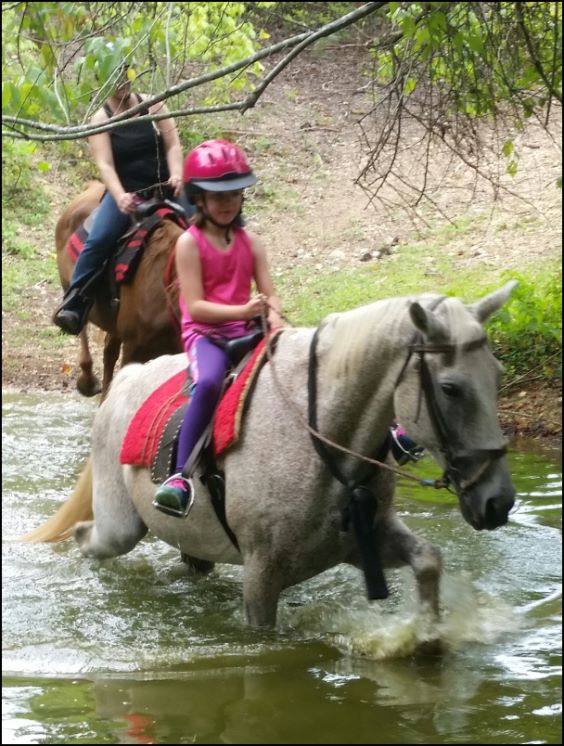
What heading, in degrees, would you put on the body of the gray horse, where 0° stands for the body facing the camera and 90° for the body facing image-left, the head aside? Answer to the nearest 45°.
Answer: approximately 315°

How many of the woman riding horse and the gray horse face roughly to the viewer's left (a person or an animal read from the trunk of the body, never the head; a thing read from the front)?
0

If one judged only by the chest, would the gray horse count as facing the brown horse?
no

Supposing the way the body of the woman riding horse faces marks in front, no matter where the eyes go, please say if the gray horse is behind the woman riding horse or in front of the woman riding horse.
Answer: in front

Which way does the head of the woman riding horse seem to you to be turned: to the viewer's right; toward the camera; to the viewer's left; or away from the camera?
toward the camera

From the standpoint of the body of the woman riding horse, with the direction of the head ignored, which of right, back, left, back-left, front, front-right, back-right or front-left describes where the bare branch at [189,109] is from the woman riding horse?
front-right

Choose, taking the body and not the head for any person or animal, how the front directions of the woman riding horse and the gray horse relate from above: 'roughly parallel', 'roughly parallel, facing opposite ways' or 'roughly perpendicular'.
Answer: roughly parallel

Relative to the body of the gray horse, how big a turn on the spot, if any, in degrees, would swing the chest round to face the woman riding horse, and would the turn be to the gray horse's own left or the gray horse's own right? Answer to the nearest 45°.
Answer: approximately 135° to the gray horse's own left

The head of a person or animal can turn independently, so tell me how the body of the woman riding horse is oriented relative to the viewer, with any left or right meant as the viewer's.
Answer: facing the viewer and to the right of the viewer
